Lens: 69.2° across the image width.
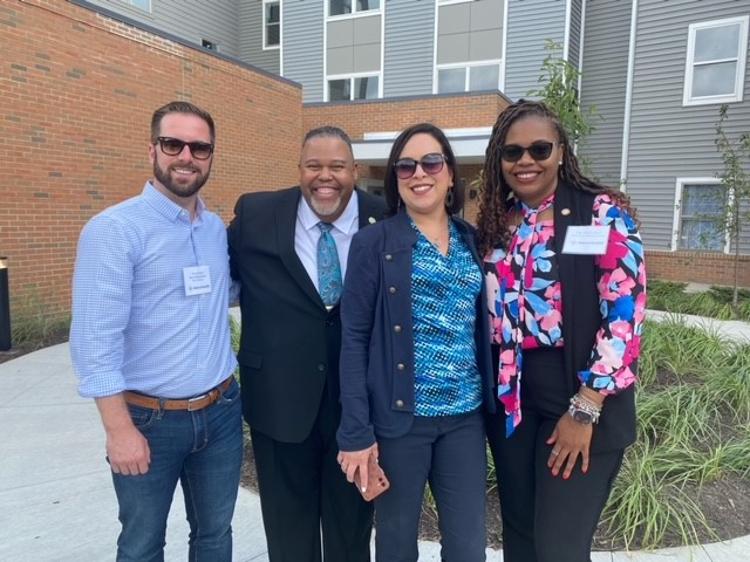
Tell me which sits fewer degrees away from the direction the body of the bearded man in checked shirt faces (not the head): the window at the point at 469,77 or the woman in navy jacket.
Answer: the woman in navy jacket

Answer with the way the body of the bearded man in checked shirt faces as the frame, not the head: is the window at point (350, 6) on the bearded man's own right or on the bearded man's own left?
on the bearded man's own left

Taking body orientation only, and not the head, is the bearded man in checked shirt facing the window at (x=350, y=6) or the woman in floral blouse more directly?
the woman in floral blouse

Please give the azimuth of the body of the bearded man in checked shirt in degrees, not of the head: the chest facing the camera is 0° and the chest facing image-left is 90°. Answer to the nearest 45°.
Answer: approximately 315°

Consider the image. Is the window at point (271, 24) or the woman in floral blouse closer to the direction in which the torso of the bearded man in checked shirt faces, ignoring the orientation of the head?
the woman in floral blouse

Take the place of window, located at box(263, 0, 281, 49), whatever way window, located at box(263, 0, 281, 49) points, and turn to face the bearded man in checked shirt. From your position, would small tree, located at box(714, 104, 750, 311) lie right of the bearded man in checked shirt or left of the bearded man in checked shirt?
left

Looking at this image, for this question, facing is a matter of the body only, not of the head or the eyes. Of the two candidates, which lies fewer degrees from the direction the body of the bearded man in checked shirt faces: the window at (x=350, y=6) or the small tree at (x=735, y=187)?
the small tree

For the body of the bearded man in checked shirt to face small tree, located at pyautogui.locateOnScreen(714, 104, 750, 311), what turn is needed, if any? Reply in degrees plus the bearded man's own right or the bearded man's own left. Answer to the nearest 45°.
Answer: approximately 90° to the bearded man's own left
